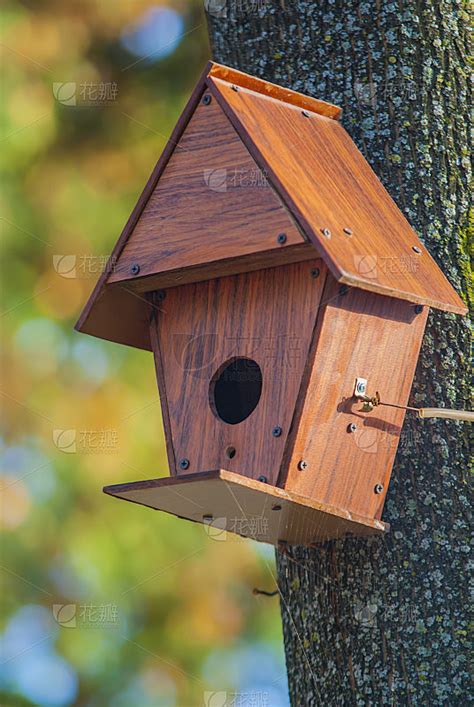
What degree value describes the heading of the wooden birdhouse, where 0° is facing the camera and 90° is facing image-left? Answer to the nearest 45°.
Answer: approximately 45°
